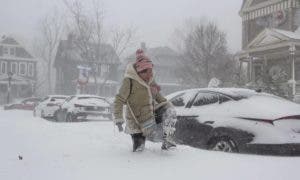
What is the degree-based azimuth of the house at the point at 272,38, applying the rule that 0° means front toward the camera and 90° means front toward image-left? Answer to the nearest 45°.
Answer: approximately 45°

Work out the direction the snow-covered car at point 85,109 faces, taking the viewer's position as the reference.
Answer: facing away from the viewer and to the left of the viewer

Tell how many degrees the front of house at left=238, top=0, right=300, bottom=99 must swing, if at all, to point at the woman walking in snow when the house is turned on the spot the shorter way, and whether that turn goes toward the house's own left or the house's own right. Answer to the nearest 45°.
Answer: approximately 45° to the house's own left

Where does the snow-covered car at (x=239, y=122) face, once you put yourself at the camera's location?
facing away from the viewer and to the left of the viewer
